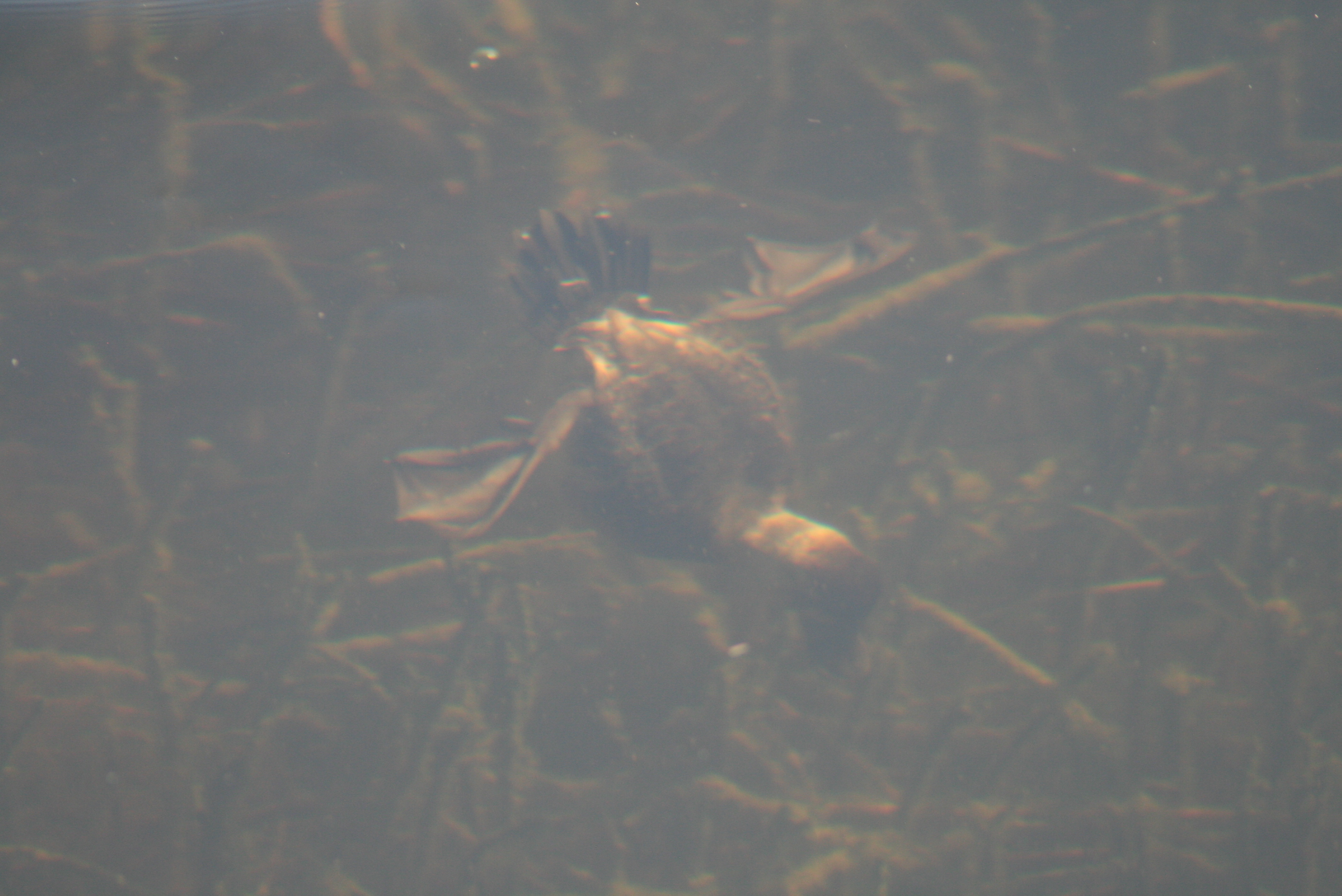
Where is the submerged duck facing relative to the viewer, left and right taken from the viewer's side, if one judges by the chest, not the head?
facing the viewer and to the right of the viewer
